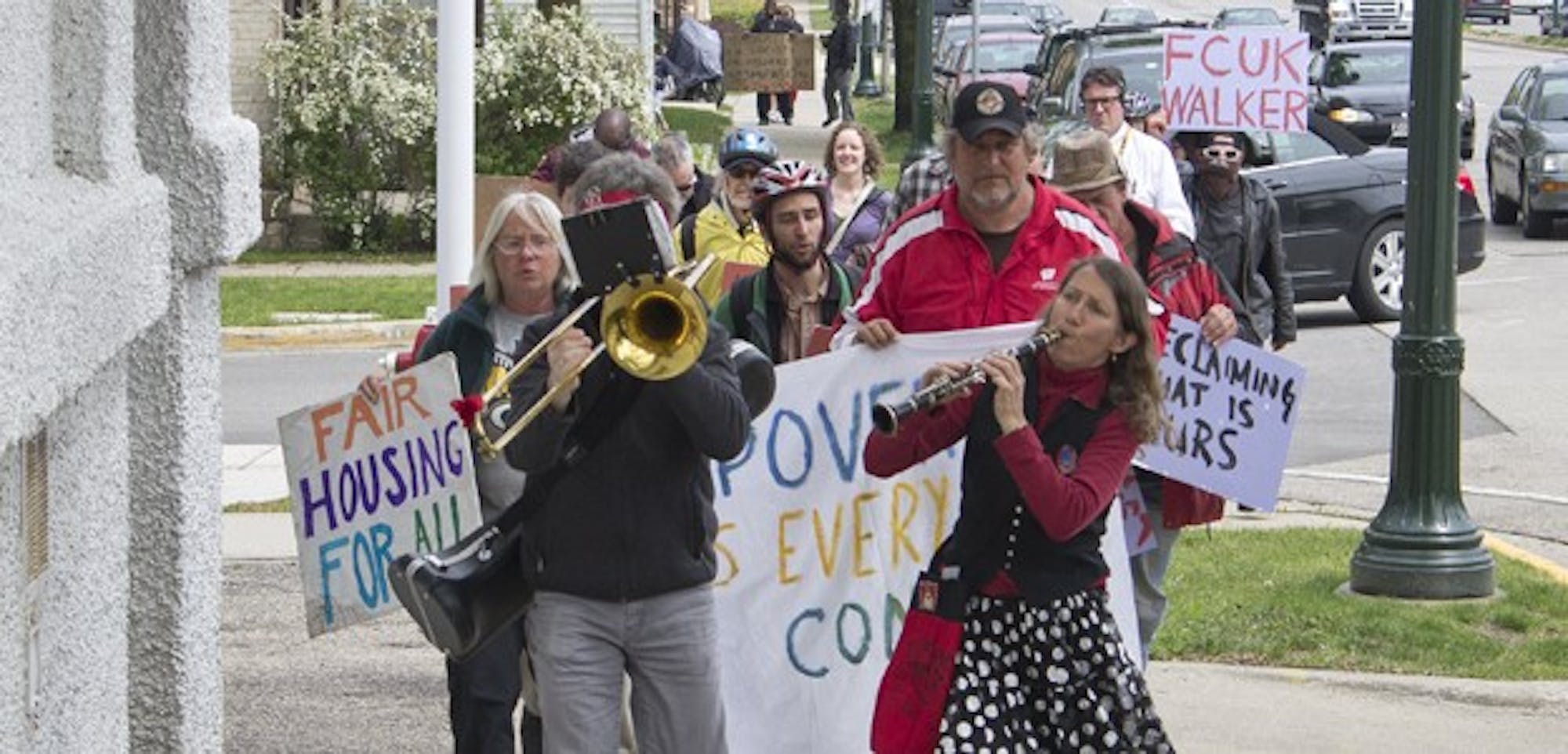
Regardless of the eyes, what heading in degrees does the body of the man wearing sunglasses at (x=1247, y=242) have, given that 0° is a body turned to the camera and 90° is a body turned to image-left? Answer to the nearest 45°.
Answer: approximately 0°

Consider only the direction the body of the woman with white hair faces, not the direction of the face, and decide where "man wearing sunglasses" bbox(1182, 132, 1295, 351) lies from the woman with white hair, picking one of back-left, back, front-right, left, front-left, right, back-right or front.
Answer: back-left

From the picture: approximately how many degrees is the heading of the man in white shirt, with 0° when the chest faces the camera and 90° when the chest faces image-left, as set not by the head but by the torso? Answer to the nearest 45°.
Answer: approximately 45°

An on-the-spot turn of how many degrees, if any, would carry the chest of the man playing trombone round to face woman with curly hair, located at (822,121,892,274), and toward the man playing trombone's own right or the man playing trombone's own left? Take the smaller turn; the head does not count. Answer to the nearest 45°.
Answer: approximately 180°

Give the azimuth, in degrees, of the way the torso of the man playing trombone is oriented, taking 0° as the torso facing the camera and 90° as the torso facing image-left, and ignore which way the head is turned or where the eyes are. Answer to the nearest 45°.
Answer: approximately 0°

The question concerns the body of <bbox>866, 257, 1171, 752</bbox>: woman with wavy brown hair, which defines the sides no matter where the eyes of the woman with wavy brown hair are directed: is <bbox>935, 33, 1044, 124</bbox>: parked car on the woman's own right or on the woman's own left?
on the woman's own right

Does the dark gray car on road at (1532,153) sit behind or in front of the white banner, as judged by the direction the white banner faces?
behind

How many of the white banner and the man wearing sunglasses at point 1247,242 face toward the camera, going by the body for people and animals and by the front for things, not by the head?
2
